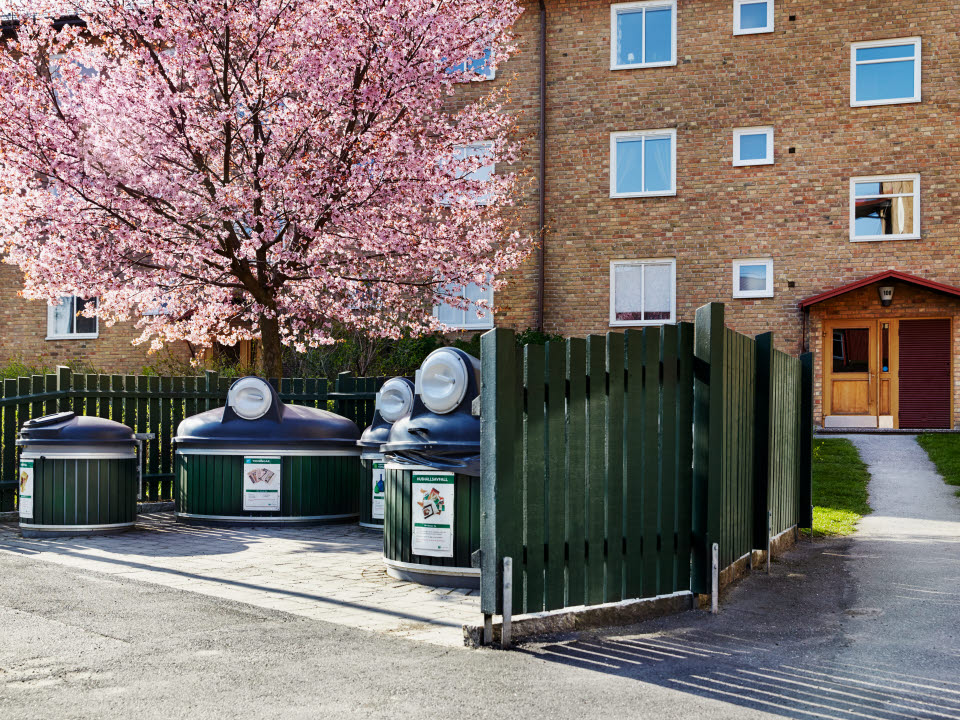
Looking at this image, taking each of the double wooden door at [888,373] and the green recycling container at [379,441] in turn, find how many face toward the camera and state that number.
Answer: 2

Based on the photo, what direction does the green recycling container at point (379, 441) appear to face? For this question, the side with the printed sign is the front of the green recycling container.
toward the camera

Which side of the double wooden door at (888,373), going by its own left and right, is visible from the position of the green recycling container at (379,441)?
front

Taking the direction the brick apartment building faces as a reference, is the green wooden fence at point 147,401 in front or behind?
in front

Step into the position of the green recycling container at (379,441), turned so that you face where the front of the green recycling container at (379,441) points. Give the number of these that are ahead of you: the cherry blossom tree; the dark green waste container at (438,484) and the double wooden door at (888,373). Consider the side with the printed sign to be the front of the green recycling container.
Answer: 1

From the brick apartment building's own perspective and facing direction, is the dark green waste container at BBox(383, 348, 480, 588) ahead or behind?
ahead

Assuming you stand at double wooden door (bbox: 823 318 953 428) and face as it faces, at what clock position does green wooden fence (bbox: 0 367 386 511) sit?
The green wooden fence is roughly at 1 o'clock from the double wooden door.

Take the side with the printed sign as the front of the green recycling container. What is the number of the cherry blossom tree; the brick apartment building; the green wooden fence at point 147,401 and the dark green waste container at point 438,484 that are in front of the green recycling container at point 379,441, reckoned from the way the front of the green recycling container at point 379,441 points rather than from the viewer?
1

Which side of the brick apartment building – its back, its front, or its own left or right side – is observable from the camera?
front

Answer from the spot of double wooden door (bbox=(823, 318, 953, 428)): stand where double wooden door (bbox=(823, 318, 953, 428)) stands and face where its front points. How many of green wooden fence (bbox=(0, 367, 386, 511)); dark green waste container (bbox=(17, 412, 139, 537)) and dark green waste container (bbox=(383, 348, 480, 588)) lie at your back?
0

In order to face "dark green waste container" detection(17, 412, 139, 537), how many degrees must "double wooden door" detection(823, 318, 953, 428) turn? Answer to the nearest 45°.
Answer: approximately 45° to its right

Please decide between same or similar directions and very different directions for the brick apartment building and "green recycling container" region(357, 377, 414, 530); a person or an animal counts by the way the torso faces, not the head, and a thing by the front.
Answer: same or similar directions

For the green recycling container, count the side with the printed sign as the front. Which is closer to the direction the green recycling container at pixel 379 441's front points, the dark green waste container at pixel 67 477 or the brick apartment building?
the dark green waste container

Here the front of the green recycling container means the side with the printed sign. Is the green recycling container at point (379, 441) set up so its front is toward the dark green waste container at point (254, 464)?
no

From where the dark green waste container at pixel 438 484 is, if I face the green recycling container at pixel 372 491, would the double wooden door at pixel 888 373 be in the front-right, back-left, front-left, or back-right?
front-right

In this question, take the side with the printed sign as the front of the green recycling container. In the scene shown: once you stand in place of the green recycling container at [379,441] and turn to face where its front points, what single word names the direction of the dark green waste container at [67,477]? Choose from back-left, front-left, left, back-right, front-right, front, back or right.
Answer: right

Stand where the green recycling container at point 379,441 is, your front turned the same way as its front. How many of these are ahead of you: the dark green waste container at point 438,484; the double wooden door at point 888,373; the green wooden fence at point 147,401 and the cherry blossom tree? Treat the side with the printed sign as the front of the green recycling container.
1

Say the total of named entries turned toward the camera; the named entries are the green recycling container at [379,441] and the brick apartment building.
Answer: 2

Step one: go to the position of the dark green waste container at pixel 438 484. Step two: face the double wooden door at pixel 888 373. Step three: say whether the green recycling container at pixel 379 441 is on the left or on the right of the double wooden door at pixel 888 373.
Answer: left
